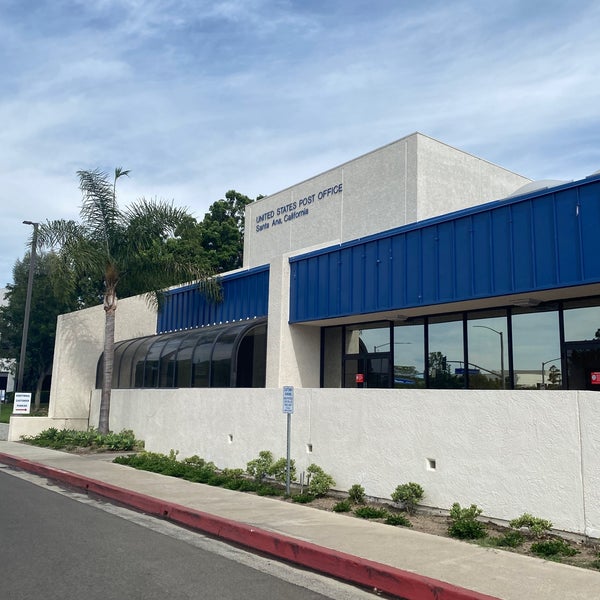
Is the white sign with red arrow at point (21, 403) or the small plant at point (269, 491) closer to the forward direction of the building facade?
the small plant

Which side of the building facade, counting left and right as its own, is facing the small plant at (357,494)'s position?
front

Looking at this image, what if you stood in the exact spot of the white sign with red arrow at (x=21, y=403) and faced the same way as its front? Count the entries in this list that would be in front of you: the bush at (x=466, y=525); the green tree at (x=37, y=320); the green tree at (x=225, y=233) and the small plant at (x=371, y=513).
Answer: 2

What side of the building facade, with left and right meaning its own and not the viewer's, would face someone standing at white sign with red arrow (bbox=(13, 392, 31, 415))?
right

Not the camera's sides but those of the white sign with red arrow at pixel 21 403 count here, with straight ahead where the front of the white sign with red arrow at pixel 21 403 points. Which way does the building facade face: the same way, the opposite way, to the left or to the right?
to the right

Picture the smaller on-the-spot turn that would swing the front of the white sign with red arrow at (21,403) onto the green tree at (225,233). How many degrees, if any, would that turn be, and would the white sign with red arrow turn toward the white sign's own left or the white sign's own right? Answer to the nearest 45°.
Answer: approximately 135° to the white sign's own left

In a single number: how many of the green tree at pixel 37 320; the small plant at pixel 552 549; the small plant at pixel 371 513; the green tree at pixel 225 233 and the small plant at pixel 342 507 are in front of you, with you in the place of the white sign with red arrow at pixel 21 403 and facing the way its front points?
3

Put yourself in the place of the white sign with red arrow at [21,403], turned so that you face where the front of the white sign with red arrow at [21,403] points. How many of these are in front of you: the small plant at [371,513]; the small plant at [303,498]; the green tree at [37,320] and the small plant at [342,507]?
3

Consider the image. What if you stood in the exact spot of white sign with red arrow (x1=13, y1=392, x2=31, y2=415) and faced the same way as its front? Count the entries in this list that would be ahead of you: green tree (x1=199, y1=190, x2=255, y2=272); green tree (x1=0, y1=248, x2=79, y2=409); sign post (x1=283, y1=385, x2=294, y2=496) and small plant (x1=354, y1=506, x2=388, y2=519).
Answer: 2

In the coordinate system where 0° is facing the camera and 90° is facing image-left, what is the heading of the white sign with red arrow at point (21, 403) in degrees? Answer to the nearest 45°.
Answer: approximately 0°

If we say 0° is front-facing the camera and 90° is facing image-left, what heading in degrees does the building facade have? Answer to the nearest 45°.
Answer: approximately 45°

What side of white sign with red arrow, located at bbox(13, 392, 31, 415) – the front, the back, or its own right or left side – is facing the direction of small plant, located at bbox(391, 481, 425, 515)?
front

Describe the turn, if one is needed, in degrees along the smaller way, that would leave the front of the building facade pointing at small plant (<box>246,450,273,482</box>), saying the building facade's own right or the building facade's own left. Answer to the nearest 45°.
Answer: approximately 45° to the building facade's own right

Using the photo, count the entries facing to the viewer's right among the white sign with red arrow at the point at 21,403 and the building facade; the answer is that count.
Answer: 0

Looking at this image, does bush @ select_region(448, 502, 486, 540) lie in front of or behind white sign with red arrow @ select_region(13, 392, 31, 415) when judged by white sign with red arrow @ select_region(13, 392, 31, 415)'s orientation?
in front
